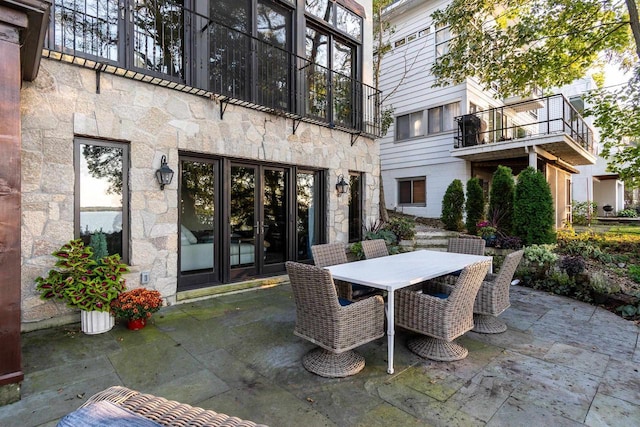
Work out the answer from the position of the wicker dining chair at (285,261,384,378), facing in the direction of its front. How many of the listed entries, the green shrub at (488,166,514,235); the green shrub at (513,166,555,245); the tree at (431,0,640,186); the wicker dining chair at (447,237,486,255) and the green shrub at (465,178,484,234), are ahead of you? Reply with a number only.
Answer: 5

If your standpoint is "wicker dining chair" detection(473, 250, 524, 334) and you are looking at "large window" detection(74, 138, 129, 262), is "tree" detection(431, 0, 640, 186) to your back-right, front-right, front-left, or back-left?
back-right

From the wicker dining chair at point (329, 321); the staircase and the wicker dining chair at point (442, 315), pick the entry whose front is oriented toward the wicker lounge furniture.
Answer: the staircase

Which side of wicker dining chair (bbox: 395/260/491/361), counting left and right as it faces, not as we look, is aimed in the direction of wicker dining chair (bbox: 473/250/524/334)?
right

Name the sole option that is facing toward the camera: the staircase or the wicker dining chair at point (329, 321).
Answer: the staircase

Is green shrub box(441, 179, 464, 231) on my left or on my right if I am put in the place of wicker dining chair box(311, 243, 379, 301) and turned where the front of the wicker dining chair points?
on my left

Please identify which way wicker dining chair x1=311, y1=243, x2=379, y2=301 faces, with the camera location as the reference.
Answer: facing the viewer and to the right of the viewer

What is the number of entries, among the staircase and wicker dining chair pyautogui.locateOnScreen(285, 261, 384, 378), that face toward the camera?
1

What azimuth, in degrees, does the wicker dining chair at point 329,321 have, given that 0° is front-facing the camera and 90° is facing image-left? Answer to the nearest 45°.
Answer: approximately 225°

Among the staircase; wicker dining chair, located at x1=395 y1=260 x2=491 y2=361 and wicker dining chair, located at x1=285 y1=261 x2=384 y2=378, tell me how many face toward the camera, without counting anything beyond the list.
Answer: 1

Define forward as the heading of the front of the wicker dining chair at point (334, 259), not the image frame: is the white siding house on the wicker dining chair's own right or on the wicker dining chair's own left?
on the wicker dining chair's own left

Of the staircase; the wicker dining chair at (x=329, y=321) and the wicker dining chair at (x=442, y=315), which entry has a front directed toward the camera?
the staircase

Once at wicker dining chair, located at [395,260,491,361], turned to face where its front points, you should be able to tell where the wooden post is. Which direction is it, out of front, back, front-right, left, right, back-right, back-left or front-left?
left

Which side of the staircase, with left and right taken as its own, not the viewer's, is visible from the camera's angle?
front

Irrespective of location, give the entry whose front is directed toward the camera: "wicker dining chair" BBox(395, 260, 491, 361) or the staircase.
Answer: the staircase

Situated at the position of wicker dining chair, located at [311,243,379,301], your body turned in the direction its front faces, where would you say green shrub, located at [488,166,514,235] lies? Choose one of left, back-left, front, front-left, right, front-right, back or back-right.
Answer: left
